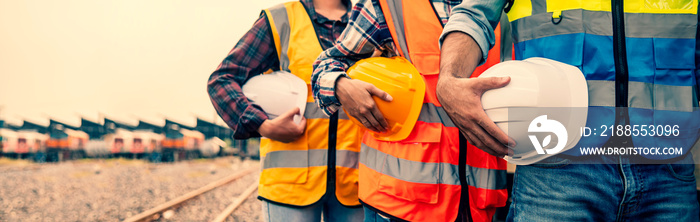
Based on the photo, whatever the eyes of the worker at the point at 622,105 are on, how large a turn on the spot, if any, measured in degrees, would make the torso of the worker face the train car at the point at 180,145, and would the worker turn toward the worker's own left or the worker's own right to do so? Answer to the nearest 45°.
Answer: approximately 135° to the worker's own right

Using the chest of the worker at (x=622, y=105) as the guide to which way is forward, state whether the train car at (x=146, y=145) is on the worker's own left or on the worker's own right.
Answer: on the worker's own right

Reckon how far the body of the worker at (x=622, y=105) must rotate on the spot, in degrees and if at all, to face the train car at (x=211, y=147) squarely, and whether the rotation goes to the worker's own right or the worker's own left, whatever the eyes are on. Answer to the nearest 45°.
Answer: approximately 135° to the worker's own right

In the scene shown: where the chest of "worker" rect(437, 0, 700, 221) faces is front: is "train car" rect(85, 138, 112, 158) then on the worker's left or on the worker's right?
on the worker's right

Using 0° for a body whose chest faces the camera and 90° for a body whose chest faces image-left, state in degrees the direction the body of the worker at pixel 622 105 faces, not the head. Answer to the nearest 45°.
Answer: approximately 0°

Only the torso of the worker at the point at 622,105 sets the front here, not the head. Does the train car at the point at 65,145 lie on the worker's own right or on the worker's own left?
on the worker's own right
